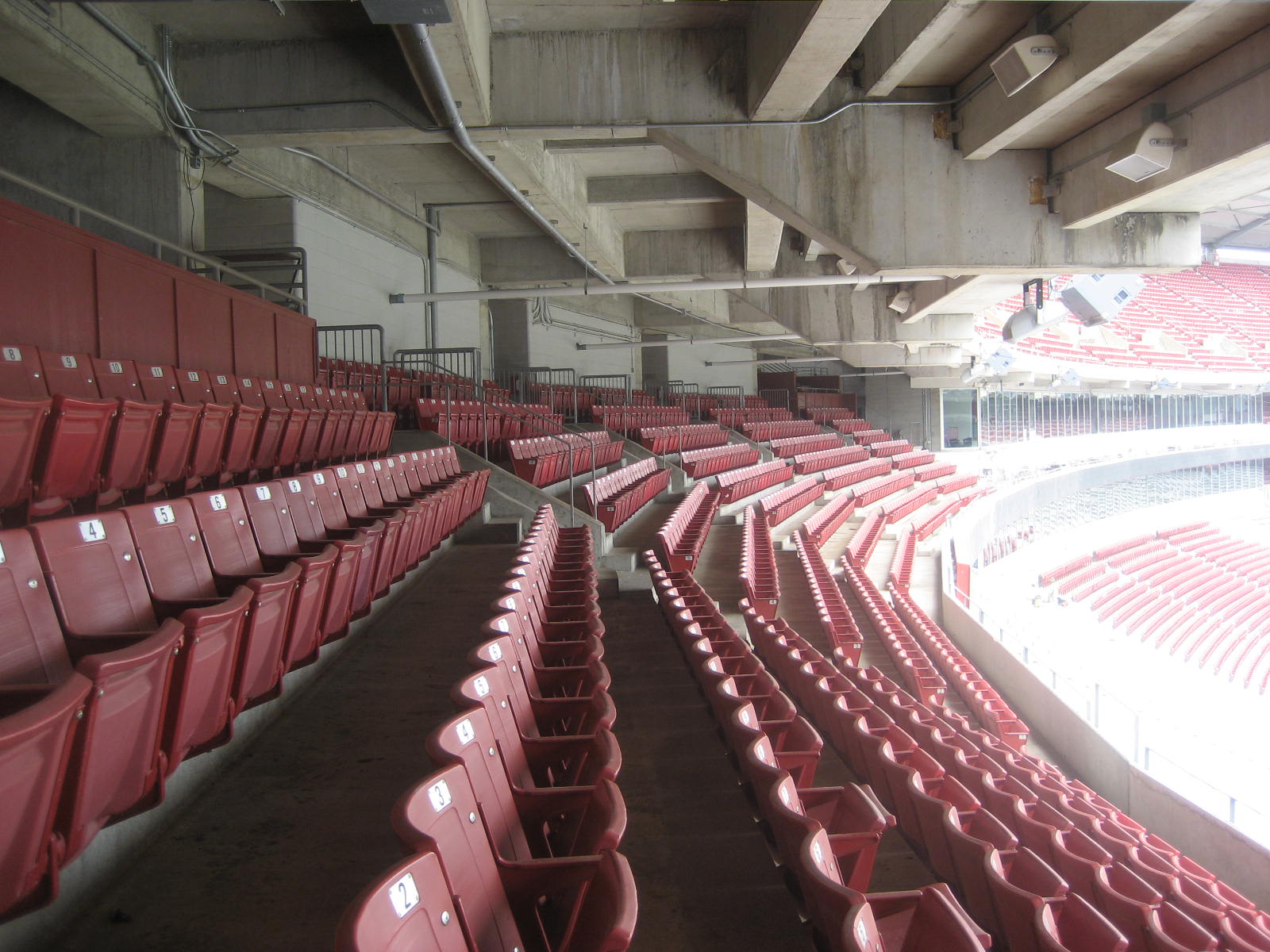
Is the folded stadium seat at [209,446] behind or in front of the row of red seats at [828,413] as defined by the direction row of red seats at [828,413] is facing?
in front

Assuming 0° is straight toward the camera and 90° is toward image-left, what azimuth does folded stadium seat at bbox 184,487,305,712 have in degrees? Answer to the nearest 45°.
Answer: approximately 315°

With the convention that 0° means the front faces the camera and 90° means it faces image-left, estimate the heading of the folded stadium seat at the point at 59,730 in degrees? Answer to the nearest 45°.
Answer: approximately 315°

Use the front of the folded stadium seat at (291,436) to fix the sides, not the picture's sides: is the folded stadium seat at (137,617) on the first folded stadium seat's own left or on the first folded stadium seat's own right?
on the first folded stadium seat's own right

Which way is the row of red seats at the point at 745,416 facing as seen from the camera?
toward the camera

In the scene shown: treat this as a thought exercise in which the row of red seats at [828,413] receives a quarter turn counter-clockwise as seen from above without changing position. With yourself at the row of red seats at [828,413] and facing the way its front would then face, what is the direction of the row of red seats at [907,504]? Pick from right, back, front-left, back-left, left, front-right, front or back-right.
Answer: right

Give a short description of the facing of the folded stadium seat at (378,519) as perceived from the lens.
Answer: facing the viewer and to the right of the viewer

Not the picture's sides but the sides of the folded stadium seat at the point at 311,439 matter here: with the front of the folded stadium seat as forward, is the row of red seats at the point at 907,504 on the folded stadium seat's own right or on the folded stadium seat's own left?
on the folded stadium seat's own left

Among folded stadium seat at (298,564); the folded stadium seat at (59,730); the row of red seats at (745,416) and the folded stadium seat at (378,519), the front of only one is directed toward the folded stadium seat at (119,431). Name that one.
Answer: the row of red seats

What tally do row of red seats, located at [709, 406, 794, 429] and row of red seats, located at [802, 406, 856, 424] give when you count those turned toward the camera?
2
